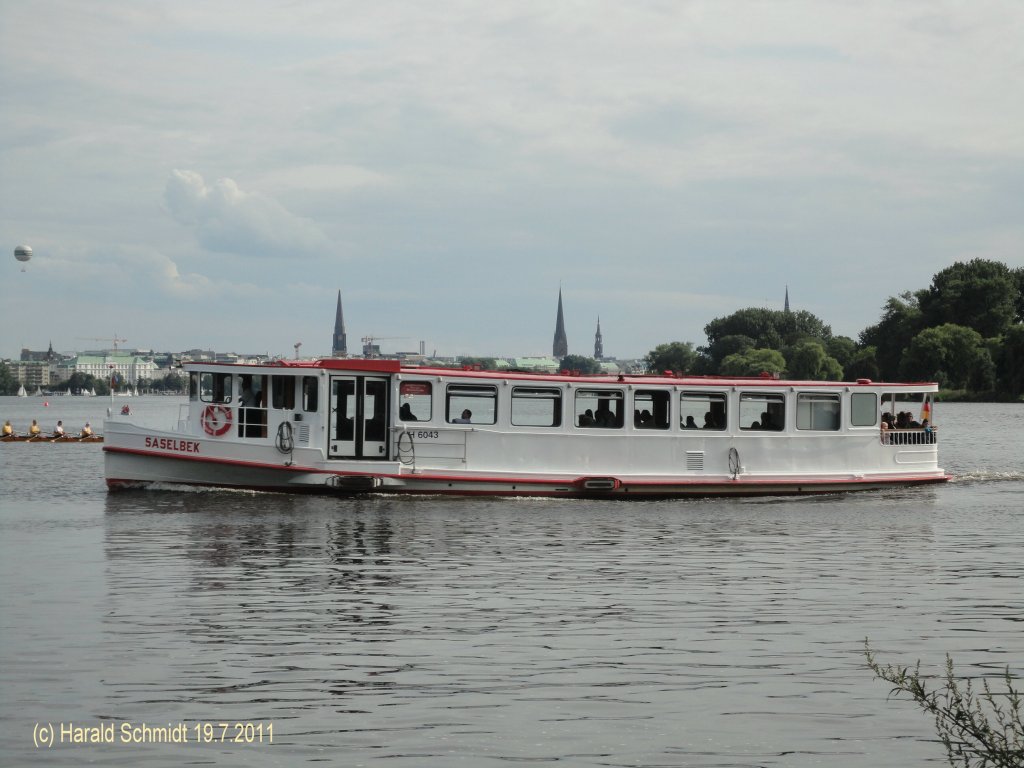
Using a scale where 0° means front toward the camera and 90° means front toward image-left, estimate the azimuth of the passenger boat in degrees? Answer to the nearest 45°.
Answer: approximately 90°
